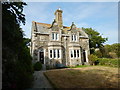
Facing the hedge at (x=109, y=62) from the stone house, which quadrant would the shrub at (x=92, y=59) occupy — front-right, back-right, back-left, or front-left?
front-left

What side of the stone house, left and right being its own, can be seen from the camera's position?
front

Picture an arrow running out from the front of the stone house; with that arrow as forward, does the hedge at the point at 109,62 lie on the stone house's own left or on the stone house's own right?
on the stone house's own left

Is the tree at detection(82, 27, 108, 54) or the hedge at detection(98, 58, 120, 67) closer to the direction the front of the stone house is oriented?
the hedge

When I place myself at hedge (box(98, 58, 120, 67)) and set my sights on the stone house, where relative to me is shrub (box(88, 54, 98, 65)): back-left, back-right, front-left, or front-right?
front-right

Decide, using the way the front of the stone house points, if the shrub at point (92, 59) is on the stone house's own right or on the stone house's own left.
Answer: on the stone house's own left
